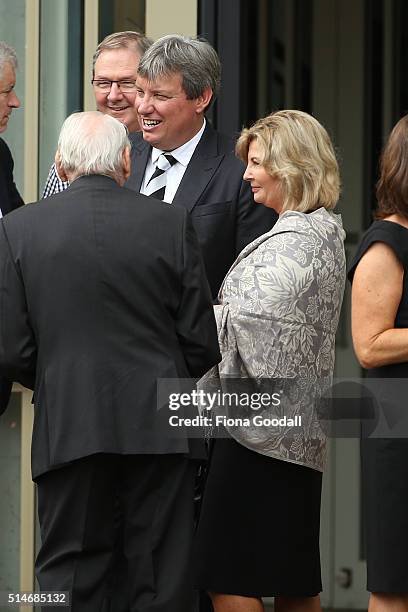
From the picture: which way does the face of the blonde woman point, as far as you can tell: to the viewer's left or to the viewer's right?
to the viewer's left

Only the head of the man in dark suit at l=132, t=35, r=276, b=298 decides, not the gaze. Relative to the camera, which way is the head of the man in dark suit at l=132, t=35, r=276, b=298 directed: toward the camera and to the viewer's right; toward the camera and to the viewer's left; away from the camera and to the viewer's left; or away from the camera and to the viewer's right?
toward the camera and to the viewer's left

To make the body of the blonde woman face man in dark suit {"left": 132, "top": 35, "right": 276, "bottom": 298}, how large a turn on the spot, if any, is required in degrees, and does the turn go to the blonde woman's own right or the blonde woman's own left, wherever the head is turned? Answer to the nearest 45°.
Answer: approximately 45° to the blonde woman's own right

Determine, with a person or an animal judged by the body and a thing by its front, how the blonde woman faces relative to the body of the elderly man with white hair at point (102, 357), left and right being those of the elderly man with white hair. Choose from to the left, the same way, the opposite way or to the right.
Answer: to the left

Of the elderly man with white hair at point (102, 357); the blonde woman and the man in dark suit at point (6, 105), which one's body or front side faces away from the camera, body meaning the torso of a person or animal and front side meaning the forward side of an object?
the elderly man with white hair

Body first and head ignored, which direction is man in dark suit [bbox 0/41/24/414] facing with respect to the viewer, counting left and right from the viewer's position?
facing to the right of the viewer

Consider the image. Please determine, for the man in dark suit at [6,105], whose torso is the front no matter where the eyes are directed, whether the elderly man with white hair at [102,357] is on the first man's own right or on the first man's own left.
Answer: on the first man's own right

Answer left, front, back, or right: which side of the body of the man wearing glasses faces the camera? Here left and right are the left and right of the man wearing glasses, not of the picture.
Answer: front

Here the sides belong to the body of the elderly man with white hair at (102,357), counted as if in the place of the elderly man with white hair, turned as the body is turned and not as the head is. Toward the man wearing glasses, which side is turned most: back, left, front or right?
front

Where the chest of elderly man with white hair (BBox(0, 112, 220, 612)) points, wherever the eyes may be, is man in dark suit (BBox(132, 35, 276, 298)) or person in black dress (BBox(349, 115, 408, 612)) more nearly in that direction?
the man in dark suit

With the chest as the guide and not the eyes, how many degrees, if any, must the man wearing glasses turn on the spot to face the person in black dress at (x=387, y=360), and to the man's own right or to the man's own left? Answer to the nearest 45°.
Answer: approximately 45° to the man's own left

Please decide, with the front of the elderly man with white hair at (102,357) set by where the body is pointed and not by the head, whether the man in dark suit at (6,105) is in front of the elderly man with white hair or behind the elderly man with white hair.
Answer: in front

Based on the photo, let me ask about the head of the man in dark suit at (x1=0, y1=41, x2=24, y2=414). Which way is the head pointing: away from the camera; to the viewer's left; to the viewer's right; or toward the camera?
to the viewer's right

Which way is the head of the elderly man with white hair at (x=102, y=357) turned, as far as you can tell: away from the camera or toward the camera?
away from the camera

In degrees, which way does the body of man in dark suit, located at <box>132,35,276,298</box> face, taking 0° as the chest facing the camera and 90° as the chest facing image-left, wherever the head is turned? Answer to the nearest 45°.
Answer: approximately 45°
